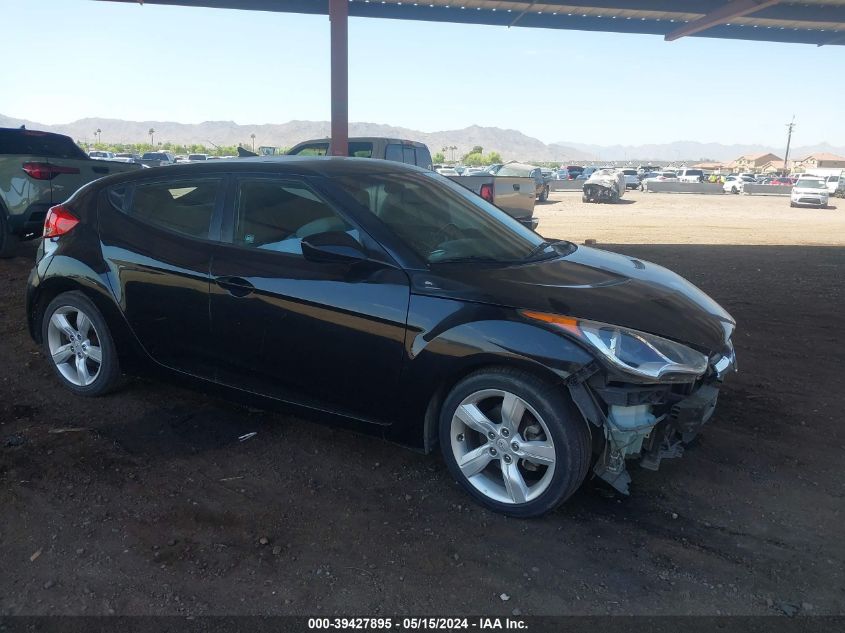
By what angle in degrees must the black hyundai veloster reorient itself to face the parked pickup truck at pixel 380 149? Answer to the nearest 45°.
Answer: approximately 135° to its left

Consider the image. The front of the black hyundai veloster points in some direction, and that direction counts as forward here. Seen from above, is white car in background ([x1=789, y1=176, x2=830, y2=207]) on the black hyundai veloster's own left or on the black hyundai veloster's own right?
on the black hyundai veloster's own left

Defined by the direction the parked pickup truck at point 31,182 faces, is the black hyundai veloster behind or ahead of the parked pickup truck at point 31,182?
behind

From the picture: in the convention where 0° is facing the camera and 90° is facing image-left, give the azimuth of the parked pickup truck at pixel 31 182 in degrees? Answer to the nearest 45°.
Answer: approximately 135°

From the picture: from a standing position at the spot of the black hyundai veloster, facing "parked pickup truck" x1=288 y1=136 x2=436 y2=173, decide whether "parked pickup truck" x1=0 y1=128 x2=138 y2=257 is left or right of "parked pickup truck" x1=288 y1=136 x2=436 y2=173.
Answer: left

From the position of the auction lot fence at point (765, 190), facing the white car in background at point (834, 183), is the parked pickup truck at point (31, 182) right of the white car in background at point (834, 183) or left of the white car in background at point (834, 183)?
right
